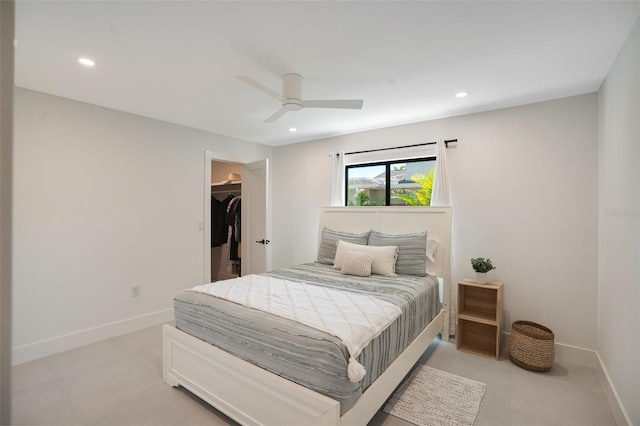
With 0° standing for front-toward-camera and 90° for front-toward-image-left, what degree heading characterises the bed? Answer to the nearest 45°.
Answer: approximately 45°

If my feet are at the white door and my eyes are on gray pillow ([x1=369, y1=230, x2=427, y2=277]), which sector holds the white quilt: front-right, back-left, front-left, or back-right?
front-right

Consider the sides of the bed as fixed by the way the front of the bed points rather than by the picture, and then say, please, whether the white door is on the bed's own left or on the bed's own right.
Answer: on the bed's own right

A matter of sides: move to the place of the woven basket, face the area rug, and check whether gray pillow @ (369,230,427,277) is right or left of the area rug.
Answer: right

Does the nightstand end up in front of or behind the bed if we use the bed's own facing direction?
behind
